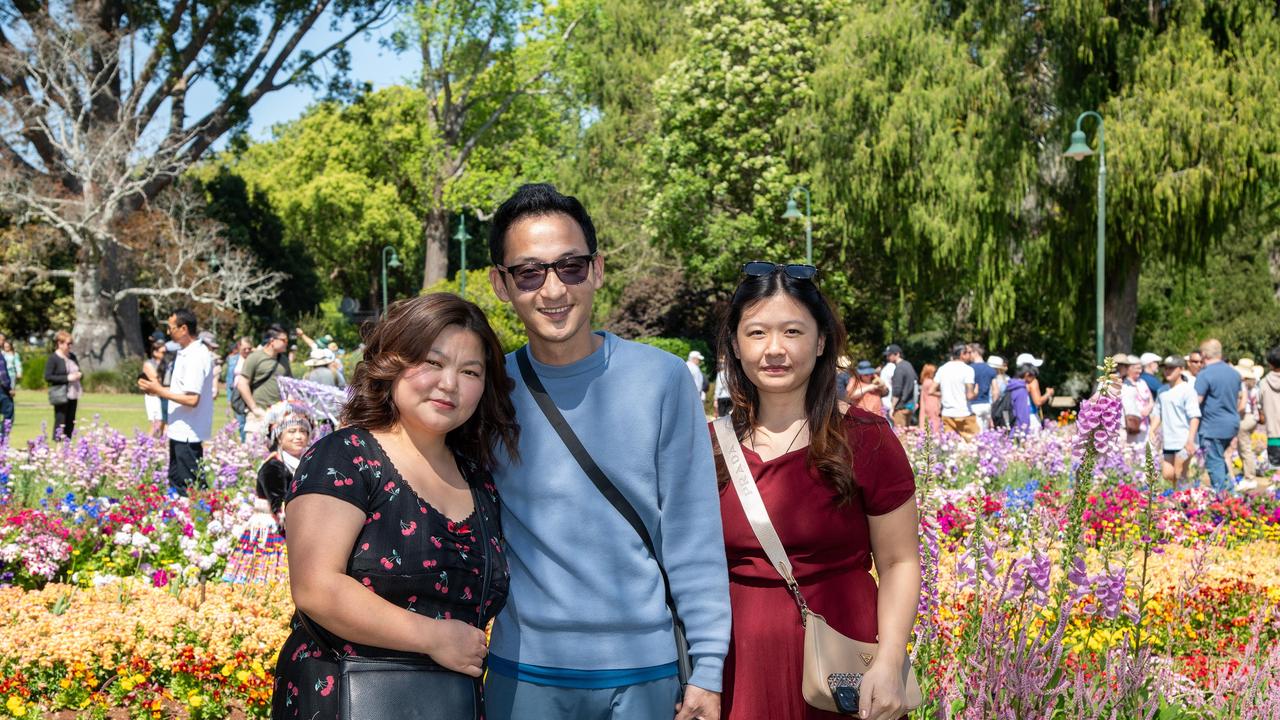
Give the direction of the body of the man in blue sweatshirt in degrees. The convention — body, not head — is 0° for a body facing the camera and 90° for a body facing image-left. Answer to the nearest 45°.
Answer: approximately 0°

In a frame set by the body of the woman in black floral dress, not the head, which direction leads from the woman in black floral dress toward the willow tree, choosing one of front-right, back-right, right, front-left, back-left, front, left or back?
left

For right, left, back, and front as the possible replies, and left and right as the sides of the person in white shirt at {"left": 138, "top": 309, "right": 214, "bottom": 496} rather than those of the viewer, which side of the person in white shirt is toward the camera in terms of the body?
left

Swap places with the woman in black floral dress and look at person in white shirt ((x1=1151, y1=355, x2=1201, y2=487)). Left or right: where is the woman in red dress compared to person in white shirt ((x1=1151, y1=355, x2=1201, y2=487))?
right

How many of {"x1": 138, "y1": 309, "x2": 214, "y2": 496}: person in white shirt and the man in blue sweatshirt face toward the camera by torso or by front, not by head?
1

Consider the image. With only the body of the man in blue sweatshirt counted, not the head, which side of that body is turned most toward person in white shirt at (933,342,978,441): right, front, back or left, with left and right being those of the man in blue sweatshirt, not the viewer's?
back

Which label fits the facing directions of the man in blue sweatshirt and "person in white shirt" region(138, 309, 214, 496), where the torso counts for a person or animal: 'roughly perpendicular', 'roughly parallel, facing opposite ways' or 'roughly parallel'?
roughly perpendicular

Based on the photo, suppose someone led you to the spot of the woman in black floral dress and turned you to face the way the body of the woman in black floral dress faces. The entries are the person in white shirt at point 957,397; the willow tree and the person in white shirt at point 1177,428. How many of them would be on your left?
3
